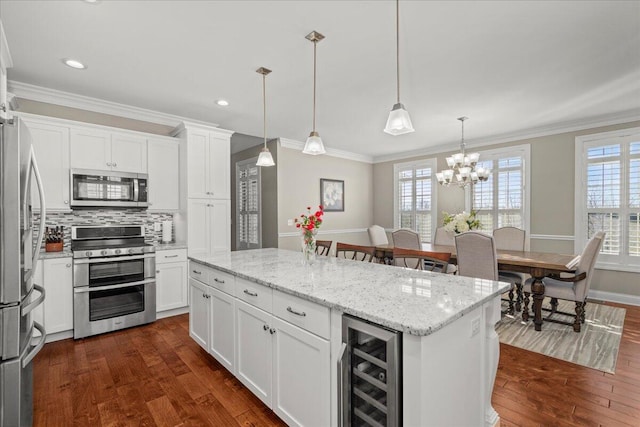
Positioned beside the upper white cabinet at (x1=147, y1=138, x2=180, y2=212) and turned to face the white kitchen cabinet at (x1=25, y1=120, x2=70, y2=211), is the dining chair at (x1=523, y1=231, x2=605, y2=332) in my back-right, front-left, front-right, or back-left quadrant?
back-left

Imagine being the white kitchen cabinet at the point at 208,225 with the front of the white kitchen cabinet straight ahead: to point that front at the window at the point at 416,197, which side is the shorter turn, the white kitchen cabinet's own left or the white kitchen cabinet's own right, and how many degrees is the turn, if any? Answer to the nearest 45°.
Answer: approximately 90° to the white kitchen cabinet's own left

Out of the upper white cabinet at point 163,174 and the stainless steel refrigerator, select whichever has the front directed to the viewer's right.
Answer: the stainless steel refrigerator

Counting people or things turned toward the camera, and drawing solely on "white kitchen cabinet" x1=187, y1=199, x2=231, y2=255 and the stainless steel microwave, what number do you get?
2

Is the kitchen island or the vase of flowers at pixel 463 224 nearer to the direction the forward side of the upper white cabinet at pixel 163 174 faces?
the kitchen island

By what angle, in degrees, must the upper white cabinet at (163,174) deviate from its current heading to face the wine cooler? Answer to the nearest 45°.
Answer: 0° — it already faces it

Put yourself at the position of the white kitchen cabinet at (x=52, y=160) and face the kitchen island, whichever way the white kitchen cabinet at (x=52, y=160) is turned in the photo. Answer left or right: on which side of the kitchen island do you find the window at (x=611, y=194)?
left

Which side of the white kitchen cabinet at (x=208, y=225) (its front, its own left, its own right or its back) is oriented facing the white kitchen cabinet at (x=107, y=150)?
right

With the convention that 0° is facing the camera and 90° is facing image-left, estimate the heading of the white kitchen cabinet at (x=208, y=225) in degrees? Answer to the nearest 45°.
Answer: approximately 0°

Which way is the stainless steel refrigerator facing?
to the viewer's right
